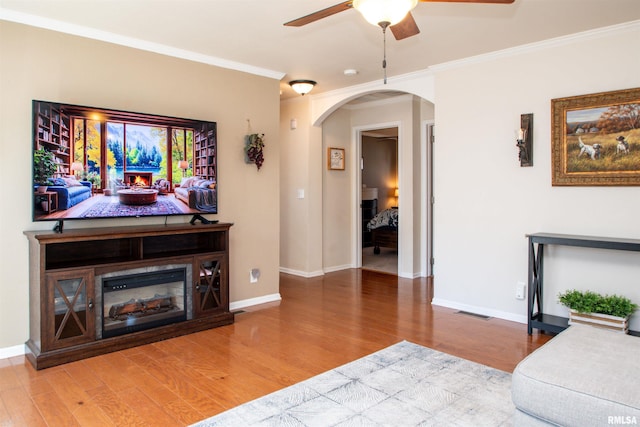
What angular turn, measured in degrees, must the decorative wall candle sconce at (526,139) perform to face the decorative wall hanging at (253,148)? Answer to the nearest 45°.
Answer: approximately 45° to its right

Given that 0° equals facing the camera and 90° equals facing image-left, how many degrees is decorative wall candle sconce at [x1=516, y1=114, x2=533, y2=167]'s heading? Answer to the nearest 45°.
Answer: approximately 45°

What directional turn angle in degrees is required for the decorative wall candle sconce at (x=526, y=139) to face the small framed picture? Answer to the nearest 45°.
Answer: approximately 90° to its right

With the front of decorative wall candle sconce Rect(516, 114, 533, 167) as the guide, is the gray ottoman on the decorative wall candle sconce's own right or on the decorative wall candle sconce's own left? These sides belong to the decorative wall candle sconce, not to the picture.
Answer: on the decorative wall candle sconce's own left
